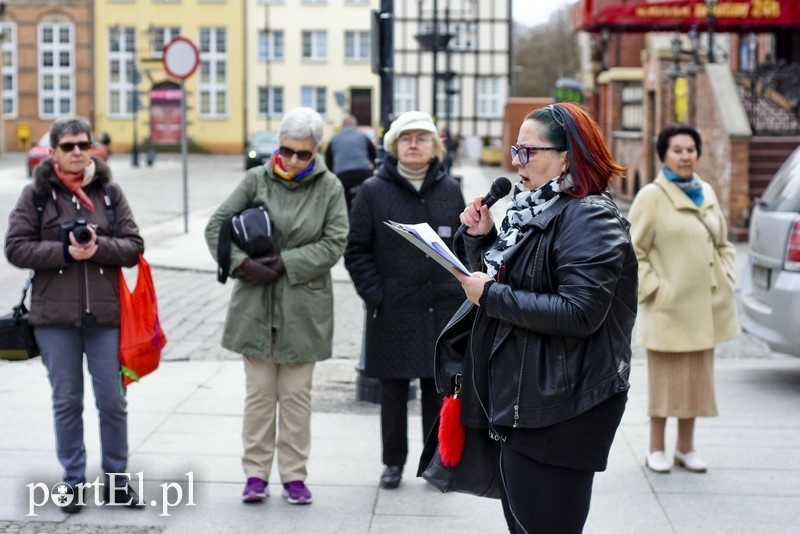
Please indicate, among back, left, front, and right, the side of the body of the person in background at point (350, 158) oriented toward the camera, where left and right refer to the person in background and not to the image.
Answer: back

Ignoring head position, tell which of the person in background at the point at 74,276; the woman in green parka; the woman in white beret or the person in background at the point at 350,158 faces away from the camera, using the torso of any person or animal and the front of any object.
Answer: the person in background at the point at 350,158

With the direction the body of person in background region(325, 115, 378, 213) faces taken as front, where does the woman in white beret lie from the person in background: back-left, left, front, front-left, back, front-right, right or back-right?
back

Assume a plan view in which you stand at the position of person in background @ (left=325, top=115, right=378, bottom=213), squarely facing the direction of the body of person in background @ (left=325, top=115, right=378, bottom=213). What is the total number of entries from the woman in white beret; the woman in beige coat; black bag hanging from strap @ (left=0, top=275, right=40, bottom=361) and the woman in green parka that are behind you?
4

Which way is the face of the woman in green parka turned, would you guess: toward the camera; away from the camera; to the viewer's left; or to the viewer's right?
toward the camera

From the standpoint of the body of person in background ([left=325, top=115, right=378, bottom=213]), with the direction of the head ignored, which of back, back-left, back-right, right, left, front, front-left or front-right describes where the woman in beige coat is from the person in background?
back

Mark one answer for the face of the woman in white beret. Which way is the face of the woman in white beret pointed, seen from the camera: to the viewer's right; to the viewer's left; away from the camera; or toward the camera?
toward the camera

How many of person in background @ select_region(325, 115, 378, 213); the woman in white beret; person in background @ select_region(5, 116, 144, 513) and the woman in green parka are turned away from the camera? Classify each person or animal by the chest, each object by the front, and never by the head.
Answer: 1

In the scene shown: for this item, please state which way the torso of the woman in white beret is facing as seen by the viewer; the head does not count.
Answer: toward the camera

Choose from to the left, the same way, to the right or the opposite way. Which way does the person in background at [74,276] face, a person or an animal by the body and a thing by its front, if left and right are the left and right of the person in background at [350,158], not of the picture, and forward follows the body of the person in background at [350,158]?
the opposite way

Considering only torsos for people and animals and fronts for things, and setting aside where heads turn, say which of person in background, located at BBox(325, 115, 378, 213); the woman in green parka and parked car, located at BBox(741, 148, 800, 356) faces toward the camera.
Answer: the woman in green parka

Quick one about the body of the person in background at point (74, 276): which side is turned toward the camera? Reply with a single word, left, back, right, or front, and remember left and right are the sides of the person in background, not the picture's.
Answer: front
